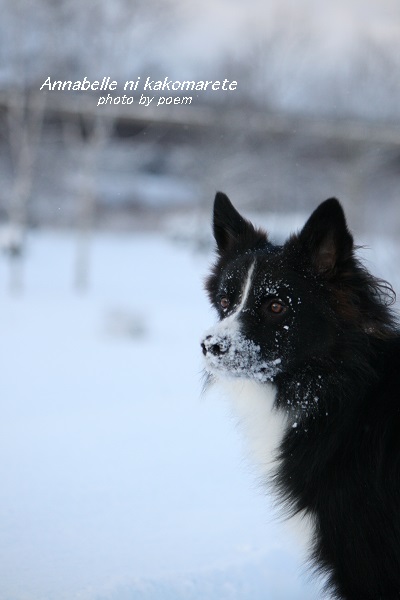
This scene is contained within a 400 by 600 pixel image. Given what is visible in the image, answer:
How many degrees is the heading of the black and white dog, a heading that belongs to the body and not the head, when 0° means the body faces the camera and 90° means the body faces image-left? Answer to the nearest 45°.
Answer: approximately 45°
